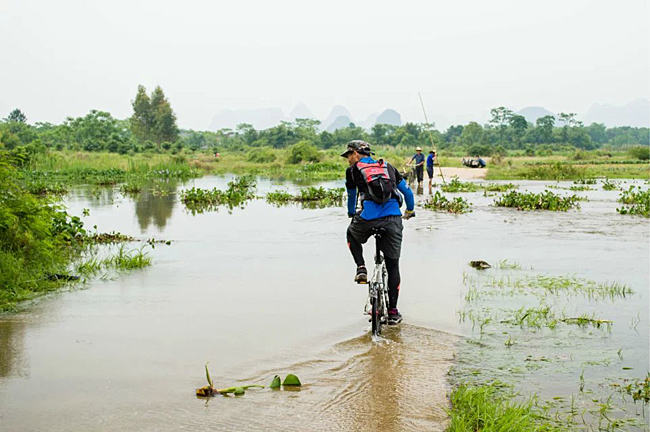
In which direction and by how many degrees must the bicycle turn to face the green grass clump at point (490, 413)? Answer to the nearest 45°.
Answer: approximately 180°

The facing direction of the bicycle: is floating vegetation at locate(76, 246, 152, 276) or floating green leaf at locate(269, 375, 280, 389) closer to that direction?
the floating vegetation

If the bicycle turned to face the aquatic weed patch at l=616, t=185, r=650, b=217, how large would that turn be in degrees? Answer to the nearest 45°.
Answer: approximately 45° to its right

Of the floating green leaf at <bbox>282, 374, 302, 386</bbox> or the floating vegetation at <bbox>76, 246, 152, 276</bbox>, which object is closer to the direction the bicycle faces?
the floating vegetation

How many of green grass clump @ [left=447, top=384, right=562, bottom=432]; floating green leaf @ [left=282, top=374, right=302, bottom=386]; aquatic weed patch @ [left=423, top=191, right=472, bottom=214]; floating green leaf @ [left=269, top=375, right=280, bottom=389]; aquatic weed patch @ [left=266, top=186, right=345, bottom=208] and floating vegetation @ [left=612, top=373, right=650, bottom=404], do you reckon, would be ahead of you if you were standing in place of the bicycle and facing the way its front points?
2

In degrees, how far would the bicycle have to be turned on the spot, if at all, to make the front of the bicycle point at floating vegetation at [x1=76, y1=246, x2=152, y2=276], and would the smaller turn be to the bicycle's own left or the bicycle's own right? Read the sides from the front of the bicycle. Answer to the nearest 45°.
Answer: approximately 45° to the bicycle's own left

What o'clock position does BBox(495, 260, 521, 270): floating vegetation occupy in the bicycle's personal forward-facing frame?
The floating vegetation is roughly at 1 o'clock from the bicycle.

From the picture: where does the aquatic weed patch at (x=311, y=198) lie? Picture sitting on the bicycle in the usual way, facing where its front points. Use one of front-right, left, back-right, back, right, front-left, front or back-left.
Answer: front

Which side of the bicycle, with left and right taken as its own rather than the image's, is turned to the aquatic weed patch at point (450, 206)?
front

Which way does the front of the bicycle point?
away from the camera

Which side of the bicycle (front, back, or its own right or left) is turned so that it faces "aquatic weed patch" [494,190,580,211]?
front

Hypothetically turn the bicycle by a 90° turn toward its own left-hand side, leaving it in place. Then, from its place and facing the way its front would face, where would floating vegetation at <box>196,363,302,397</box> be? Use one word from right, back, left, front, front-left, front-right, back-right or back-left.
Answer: front-left

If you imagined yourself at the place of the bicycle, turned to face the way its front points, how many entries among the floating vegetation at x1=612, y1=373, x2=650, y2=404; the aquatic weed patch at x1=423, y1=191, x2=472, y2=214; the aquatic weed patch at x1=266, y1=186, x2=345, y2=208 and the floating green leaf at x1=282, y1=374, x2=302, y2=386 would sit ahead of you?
2
